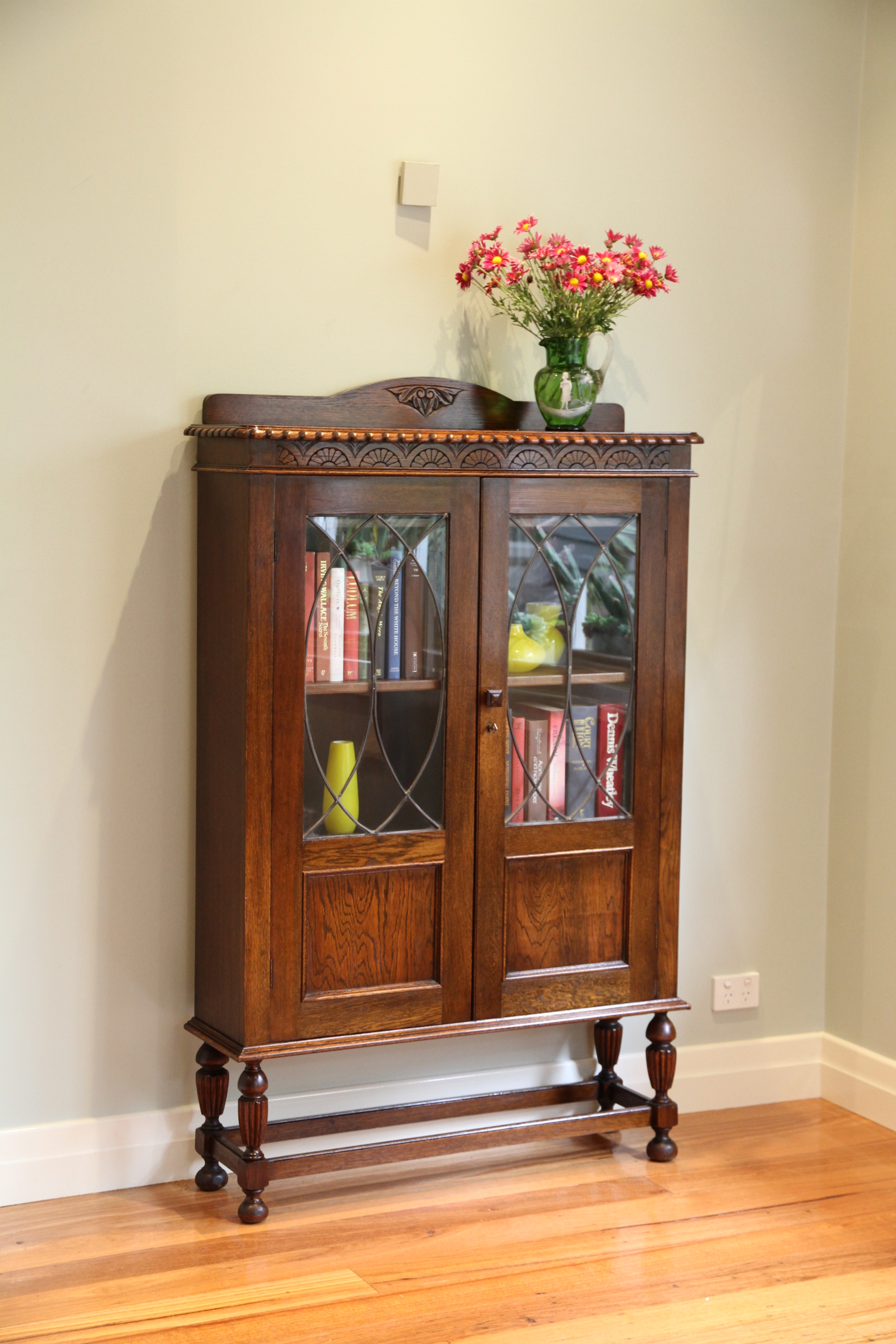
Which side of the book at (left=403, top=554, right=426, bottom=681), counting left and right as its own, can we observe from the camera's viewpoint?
right

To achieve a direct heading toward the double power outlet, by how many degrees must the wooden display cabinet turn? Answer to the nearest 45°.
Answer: approximately 90° to its left

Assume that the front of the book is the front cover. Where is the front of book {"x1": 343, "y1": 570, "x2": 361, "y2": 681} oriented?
to the viewer's right

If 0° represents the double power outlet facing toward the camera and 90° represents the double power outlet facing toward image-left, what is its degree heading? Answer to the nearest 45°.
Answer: approximately 315°

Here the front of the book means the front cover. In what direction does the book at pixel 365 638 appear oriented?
to the viewer's right

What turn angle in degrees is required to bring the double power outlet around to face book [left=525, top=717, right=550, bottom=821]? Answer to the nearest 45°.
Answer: approximately 90° to its right

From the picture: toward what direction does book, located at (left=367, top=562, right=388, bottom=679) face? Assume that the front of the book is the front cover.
to the viewer's right
